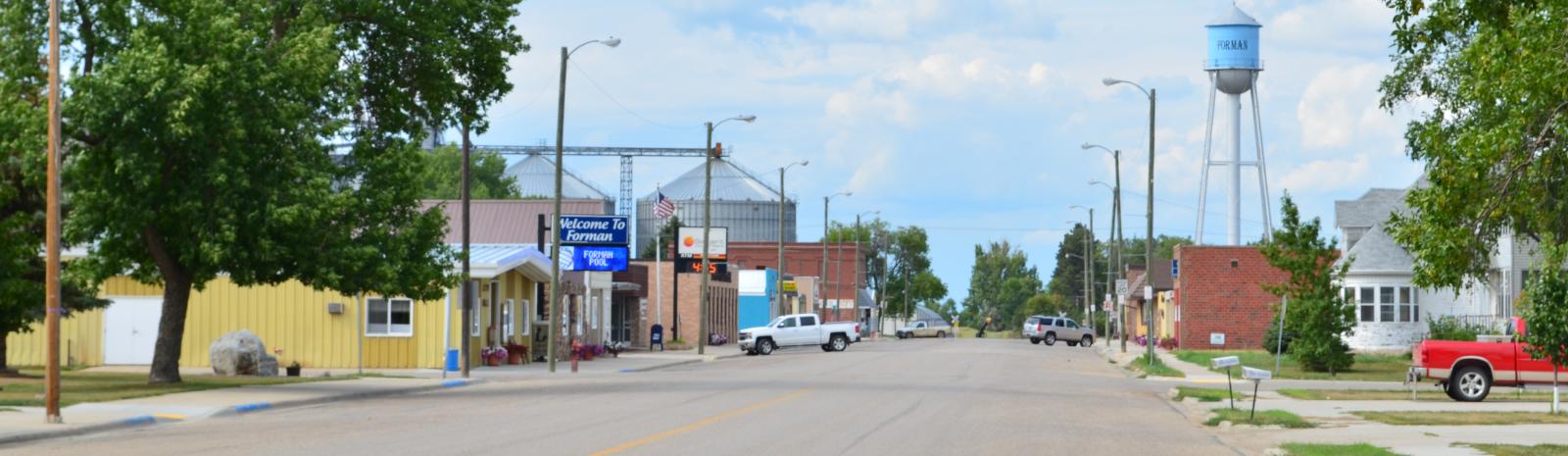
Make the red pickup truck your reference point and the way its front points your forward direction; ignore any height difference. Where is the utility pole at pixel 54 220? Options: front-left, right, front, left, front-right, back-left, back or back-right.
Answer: back-right

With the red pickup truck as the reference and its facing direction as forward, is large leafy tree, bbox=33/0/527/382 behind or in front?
behind

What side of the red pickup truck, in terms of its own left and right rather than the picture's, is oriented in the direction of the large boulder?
back

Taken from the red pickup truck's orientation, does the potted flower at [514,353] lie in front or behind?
behind

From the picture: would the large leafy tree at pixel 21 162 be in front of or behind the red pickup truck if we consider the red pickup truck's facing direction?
behind

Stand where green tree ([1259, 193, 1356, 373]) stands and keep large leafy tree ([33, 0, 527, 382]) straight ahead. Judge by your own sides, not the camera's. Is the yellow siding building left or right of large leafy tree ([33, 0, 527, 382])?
right

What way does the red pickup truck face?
to the viewer's right

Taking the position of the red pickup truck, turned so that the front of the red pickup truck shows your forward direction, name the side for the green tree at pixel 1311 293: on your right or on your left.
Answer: on your left

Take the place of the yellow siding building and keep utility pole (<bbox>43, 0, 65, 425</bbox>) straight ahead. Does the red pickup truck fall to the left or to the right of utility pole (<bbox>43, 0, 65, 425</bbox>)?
left
